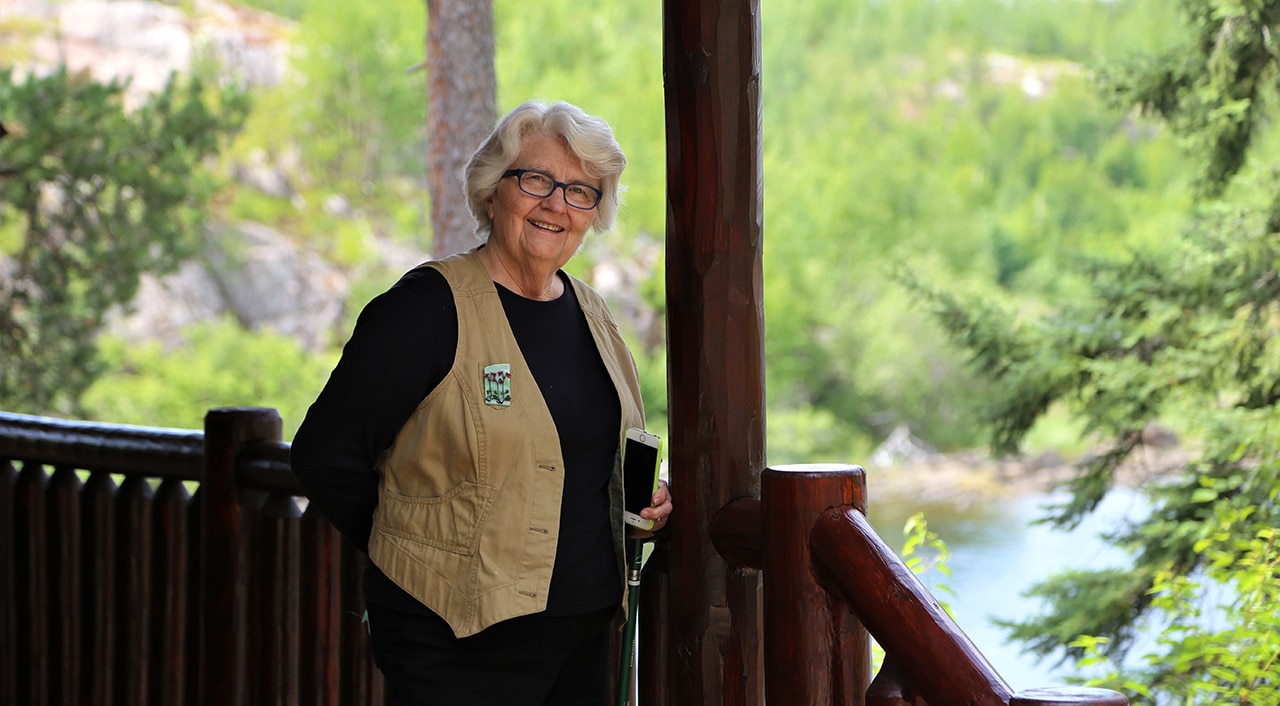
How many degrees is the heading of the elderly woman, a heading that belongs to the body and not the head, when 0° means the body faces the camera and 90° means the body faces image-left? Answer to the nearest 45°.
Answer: approximately 315°

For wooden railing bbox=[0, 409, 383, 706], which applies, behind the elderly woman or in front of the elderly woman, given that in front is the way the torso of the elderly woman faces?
behind

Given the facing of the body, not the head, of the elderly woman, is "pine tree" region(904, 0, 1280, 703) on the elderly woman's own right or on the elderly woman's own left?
on the elderly woman's own left

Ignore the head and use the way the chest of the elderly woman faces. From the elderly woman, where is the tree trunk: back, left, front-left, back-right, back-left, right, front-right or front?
back-left

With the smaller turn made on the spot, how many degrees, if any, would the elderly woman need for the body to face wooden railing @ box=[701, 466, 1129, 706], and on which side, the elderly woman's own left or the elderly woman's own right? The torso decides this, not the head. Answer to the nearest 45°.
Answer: approximately 45° to the elderly woman's own left
